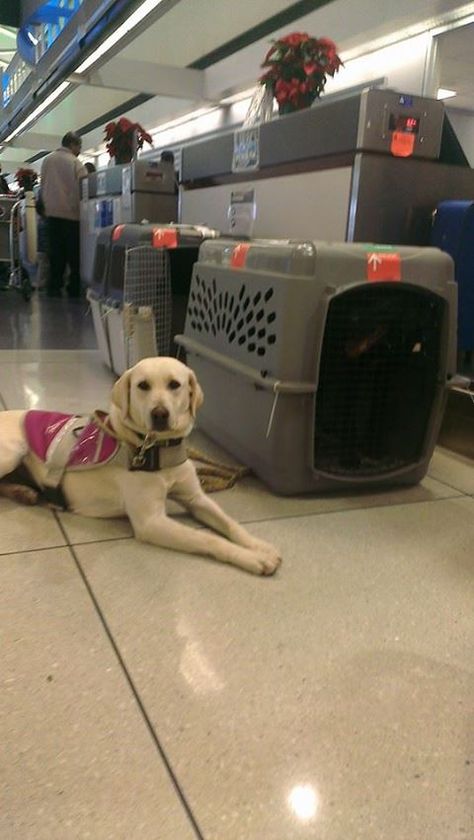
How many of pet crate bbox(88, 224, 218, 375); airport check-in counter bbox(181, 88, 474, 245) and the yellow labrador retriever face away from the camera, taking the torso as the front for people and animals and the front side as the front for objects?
0

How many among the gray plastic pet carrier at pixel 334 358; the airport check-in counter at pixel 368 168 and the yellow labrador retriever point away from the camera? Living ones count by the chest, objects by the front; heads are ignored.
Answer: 0

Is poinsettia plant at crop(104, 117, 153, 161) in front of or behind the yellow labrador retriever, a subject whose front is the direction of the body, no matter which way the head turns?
behind

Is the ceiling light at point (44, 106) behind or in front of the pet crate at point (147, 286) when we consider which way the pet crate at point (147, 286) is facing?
behind

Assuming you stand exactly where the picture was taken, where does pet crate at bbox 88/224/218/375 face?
facing the viewer and to the right of the viewer

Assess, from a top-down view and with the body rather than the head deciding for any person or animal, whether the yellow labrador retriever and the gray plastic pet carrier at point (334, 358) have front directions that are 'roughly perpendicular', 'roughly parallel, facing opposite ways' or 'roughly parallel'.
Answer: roughly parallel

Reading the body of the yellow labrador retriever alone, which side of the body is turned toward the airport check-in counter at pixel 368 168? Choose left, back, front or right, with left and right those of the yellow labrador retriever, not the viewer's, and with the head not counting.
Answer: left

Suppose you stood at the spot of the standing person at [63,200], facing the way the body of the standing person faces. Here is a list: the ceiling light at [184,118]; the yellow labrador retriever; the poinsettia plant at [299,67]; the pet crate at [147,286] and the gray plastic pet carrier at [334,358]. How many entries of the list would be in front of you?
1

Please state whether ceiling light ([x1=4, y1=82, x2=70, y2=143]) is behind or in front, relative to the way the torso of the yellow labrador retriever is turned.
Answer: behind

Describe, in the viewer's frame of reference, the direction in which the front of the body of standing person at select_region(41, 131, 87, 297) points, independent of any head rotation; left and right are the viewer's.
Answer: facing away from the viewer and to the right of the viewer

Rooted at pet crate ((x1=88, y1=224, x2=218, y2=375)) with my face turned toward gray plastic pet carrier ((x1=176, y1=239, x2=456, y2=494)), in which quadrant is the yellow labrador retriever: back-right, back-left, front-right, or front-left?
front-right
